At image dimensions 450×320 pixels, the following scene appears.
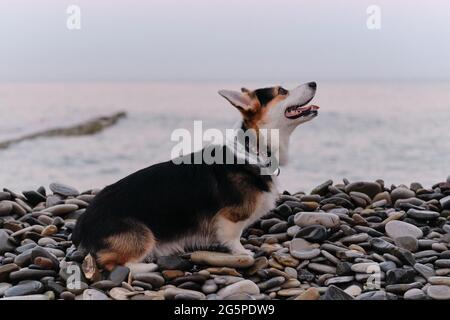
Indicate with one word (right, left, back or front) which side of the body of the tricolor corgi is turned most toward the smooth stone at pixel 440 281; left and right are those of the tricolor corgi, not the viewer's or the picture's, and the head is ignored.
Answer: front

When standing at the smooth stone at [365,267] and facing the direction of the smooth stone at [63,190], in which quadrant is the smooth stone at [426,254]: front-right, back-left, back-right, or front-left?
back-right

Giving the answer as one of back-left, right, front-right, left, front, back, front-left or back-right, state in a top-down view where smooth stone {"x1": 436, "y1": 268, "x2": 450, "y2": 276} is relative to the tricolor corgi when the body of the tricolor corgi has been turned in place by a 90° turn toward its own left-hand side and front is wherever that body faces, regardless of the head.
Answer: right

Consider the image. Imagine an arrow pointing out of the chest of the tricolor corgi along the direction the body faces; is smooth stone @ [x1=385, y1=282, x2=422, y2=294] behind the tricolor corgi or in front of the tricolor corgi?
in front

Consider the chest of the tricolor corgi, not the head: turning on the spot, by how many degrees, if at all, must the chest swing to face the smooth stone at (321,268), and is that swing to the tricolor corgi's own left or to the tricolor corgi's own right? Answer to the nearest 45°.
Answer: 0° — it already faces it

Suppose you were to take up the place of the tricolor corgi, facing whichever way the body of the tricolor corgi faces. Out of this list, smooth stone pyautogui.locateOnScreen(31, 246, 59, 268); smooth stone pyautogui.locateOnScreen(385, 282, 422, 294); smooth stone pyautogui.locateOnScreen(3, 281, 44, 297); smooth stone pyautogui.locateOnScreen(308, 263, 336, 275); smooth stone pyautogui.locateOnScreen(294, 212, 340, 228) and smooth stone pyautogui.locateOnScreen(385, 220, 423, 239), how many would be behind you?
2

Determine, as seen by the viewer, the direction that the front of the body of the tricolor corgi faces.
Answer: to the viewer's right

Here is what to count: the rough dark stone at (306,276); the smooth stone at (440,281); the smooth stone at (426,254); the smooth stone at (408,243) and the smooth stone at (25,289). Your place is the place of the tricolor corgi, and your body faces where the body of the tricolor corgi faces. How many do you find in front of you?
4

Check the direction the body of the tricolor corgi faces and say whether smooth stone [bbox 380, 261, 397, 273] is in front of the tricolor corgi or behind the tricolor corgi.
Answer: in front

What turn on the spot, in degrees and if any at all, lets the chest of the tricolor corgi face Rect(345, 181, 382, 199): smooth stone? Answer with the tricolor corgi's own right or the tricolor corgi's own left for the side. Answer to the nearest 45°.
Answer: approximately 45° to the tricolor corgi's own left

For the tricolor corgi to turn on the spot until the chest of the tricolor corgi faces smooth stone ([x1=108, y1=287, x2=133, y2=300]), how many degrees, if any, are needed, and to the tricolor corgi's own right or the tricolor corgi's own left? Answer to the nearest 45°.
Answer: approximately 135° to the tricolor corgi's own right

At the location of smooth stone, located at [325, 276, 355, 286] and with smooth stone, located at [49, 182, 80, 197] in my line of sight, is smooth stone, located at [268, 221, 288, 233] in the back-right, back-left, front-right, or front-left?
front-right

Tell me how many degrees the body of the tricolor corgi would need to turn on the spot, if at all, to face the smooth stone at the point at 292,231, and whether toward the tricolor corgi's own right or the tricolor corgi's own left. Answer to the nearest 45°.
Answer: approximately 45° to the tricolor corgi's own left

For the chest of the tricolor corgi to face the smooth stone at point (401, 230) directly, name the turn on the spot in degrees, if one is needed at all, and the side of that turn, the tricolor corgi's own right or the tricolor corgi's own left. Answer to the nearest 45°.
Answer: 0° — it already faces it

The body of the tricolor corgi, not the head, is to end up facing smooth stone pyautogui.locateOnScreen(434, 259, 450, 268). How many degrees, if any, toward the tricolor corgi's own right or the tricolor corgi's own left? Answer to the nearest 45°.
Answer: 0° — it already faces it

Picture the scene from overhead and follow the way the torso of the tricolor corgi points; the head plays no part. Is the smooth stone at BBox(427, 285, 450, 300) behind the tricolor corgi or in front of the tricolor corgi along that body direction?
in front

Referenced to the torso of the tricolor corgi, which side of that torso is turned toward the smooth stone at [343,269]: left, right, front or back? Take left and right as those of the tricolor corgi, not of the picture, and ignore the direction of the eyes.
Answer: front
